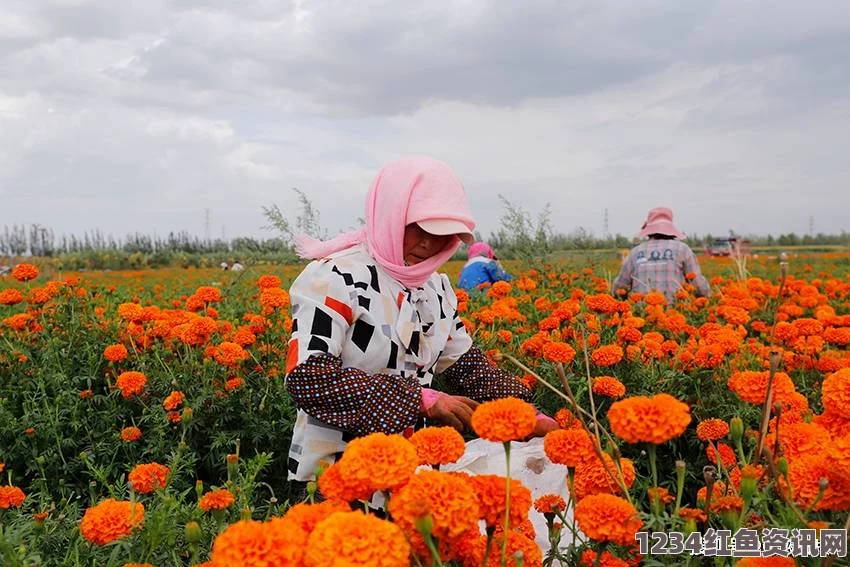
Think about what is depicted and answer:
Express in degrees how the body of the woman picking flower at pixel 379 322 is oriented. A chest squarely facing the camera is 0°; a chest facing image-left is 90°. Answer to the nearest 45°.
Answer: approximately 315°

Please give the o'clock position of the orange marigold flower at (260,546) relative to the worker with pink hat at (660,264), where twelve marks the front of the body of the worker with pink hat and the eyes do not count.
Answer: The orange marigold flower is roughly at 6 o'clock from the worker with pink hat.

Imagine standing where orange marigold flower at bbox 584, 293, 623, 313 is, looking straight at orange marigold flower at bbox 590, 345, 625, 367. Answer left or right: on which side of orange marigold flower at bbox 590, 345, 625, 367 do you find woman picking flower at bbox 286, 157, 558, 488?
right

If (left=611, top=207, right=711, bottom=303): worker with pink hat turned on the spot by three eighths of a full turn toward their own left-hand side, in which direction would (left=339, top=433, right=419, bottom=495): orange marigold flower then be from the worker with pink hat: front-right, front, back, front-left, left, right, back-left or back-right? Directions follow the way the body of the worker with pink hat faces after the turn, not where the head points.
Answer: front-left

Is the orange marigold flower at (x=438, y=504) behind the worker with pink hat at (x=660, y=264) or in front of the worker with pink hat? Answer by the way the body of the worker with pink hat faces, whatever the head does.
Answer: behind

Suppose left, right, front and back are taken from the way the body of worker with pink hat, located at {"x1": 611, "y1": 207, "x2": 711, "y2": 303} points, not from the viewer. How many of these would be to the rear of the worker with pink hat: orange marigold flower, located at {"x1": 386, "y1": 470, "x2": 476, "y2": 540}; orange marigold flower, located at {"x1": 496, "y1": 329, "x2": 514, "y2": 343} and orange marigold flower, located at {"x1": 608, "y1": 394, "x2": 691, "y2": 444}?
3

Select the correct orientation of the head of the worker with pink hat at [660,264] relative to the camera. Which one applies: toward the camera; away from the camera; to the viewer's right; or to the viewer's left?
away from the camera

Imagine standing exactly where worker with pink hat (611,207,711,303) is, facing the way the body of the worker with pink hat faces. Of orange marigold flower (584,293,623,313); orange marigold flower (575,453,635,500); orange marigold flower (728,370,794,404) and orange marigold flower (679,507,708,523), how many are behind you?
4

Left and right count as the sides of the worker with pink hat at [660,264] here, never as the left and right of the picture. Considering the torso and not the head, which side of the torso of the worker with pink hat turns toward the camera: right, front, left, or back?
back

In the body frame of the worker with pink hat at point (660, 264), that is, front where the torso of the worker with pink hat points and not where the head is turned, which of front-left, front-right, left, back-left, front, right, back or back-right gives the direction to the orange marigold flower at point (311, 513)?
back

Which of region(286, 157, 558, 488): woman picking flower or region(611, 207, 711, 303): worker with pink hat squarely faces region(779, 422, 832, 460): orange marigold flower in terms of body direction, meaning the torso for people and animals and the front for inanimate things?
the woman picking flower

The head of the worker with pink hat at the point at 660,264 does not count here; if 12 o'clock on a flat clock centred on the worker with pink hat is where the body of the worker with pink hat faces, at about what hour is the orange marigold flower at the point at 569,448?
The orange marigold flower is roughly at 6 o'clock from the worker with pink hat.

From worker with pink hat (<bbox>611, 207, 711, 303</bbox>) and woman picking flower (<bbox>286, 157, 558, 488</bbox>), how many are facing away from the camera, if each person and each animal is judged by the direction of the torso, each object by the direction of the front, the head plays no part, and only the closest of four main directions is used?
1

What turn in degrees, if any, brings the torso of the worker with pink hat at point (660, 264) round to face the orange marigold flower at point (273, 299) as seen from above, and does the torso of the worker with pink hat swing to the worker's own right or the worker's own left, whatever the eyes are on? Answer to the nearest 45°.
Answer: approximately 135° to the worker's own left

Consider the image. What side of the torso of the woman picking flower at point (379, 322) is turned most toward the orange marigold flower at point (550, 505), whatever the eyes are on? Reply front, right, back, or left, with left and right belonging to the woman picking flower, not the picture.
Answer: front

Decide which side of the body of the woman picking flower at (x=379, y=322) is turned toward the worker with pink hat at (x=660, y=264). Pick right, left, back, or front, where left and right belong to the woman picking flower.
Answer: left
